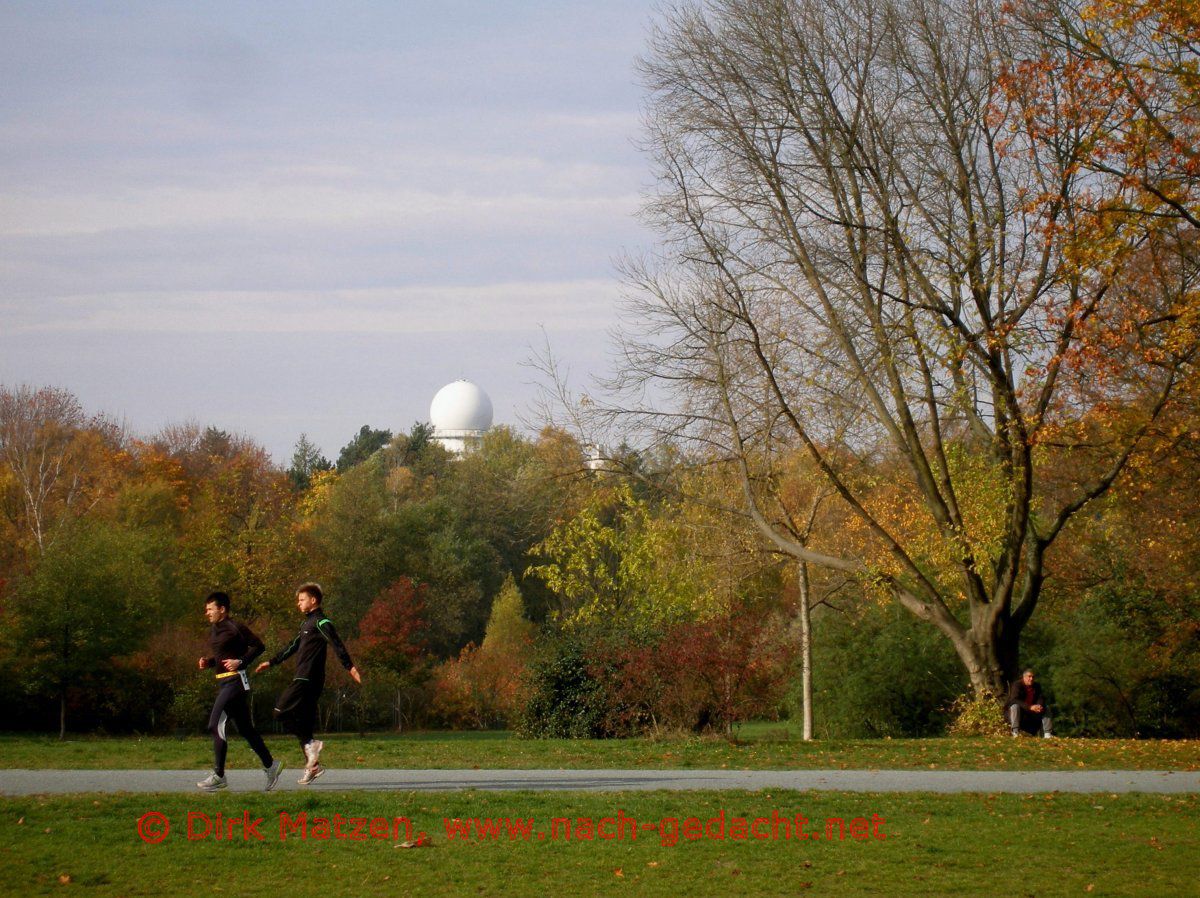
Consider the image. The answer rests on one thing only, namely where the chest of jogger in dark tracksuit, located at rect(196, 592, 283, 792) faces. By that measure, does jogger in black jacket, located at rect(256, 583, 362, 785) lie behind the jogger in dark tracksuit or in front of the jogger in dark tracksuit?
behind

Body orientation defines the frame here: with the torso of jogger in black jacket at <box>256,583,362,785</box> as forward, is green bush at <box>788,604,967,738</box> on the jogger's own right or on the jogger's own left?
on the jogger's own right

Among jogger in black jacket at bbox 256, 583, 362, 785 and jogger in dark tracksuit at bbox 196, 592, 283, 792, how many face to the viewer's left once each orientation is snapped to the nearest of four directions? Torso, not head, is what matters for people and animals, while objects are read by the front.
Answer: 2

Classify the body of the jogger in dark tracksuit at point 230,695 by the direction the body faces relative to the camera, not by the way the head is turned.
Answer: to the viewer's left

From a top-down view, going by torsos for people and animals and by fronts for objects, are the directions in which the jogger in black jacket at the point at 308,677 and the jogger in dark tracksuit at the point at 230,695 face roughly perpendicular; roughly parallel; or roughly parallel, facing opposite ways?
roughly parallel

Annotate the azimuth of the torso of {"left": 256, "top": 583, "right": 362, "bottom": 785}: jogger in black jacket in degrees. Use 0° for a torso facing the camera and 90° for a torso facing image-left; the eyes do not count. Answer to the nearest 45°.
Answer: approximately 90°

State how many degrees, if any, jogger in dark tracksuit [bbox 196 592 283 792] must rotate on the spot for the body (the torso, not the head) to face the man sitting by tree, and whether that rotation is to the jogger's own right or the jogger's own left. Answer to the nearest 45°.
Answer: approximately 135° to the jogger's own right
